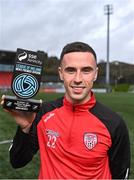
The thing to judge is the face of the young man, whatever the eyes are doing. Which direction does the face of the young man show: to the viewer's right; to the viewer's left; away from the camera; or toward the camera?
toward the camera

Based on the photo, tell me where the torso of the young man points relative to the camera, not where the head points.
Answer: toward the camera
